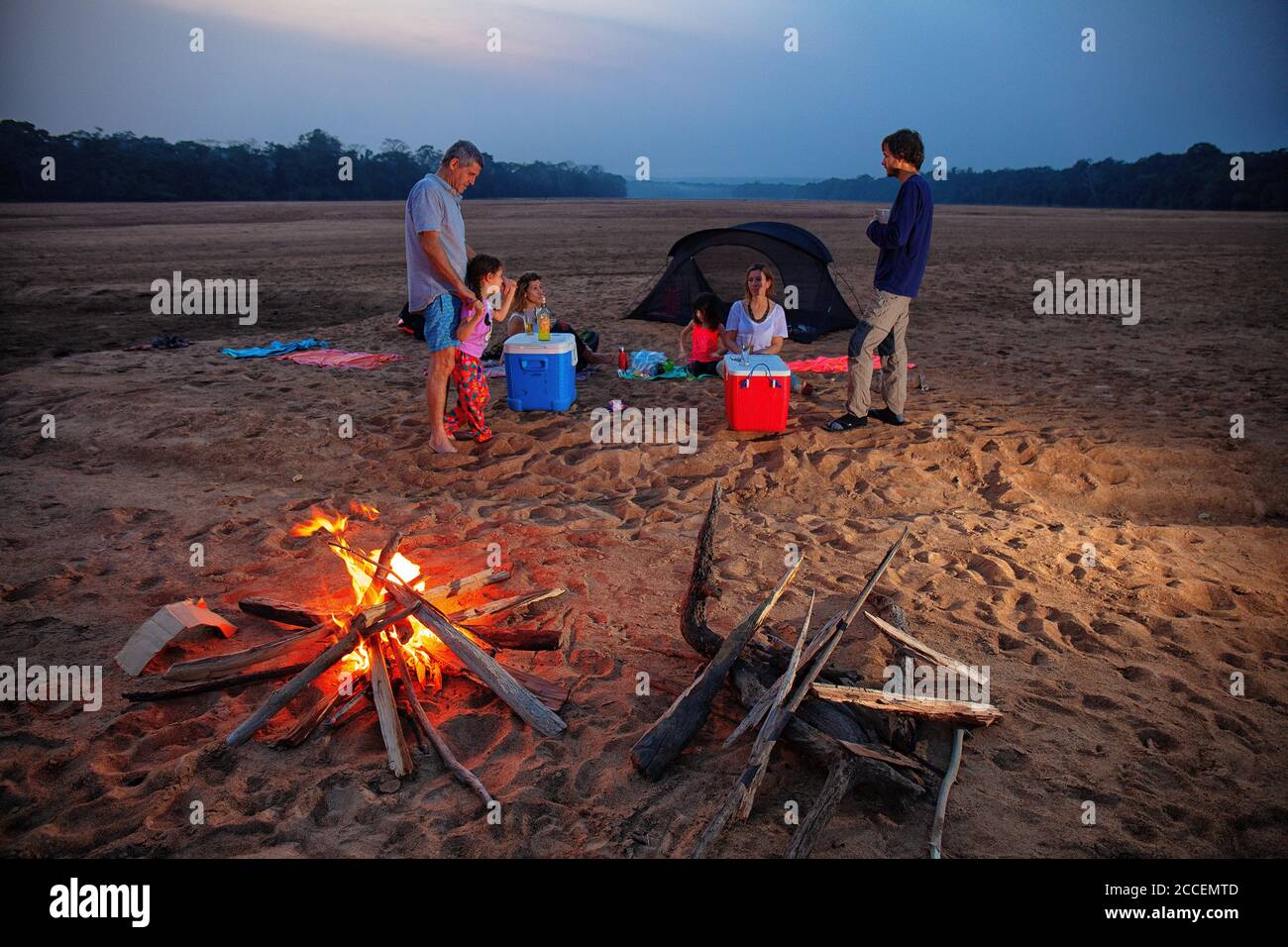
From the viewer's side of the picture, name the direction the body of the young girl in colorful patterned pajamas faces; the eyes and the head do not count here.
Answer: to the viewer's right

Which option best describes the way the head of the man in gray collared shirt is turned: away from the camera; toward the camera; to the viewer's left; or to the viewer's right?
to the viewer's right

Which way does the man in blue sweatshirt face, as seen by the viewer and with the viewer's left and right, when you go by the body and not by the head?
facing to the left of the viewer

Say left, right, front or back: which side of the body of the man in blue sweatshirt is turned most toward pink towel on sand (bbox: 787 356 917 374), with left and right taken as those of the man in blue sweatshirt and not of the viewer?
right

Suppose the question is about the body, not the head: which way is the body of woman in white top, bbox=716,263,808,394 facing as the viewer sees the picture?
toward the camera

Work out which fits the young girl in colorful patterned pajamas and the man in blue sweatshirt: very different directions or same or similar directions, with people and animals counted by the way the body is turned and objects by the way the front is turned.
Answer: very different directions

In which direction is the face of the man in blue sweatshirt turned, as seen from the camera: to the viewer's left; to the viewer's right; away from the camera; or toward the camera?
to the viewer's left

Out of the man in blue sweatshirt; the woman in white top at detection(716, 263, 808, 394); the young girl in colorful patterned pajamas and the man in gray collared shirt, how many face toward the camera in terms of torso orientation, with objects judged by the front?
1

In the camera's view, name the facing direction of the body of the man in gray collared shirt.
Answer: to the viewer's right

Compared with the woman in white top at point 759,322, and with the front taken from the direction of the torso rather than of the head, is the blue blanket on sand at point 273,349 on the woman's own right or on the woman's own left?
on the woman's own right

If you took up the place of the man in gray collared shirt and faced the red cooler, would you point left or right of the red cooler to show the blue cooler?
left
